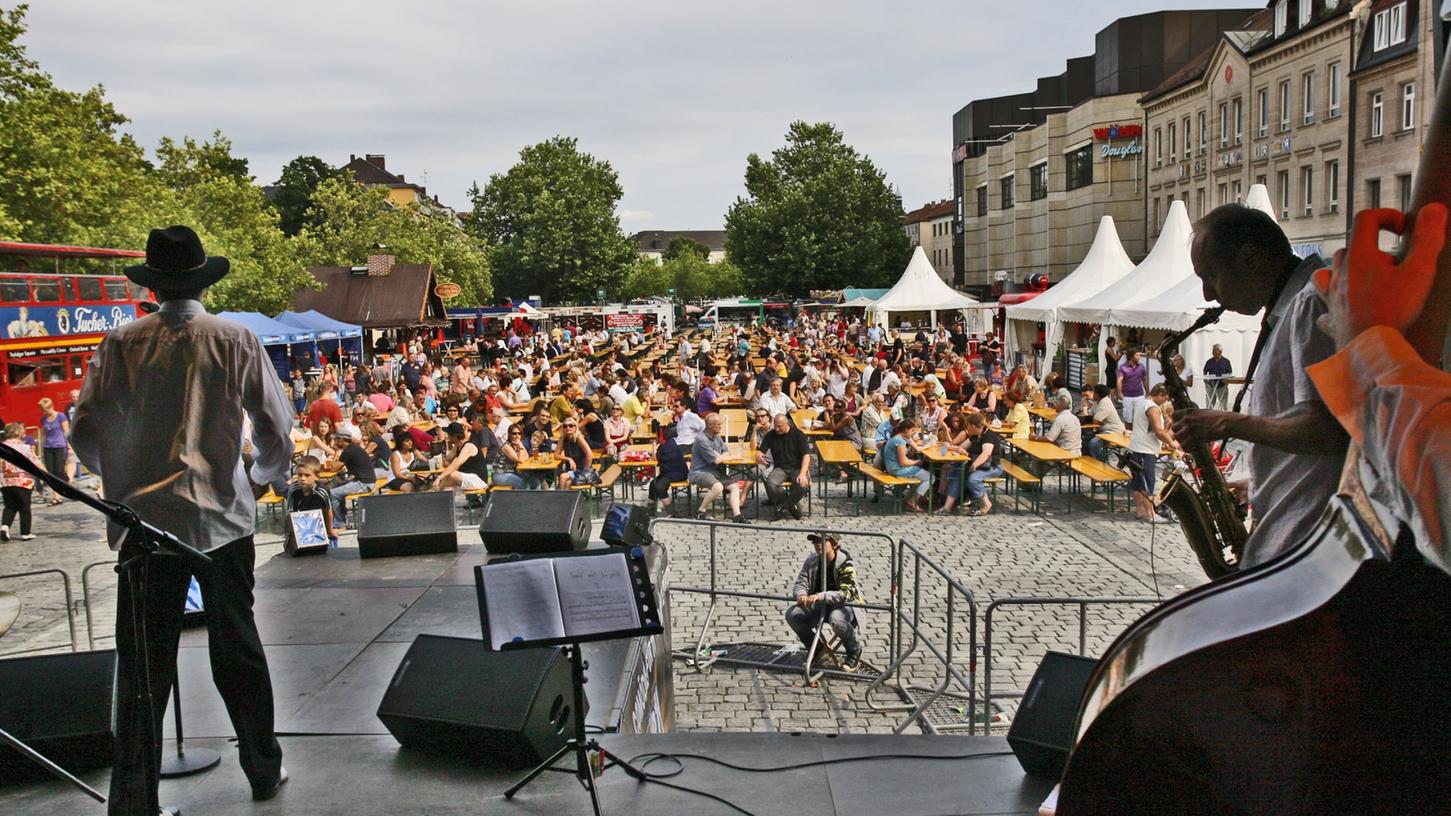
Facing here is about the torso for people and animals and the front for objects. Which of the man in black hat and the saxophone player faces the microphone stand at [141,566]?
the saxophone player

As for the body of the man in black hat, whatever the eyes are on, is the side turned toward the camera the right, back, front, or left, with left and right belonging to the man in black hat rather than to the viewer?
back

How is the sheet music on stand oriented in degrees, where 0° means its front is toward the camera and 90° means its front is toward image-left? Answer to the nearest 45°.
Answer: approximately 0°

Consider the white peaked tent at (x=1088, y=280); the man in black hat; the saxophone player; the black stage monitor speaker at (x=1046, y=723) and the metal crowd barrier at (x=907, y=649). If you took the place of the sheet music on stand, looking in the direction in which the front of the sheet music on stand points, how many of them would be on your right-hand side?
1

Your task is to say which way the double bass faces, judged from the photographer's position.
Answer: facing away from the viewer and to the left of the viewer

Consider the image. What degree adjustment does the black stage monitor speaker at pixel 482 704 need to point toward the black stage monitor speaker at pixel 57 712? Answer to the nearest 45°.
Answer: approximately 45° to its right

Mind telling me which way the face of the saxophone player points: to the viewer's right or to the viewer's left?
to the viewer's left

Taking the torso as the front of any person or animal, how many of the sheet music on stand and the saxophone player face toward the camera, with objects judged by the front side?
1

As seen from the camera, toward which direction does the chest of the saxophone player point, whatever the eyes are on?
to the viewer's left
